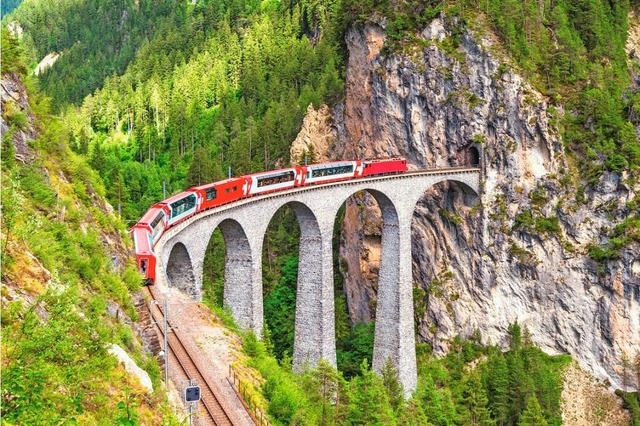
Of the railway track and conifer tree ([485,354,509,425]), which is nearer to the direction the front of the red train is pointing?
the conifer tree

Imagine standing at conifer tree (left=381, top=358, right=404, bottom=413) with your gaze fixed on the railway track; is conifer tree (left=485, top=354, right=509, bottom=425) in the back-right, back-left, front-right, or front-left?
back-left

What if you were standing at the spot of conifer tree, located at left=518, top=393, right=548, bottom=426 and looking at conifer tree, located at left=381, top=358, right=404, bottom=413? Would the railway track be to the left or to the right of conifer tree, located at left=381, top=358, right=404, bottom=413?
left

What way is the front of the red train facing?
to the viewer's right

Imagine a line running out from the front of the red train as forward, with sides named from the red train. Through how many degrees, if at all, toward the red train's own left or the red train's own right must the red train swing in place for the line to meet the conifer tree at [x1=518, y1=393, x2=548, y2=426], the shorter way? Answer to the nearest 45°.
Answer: approximately 45° to the red train's own left
